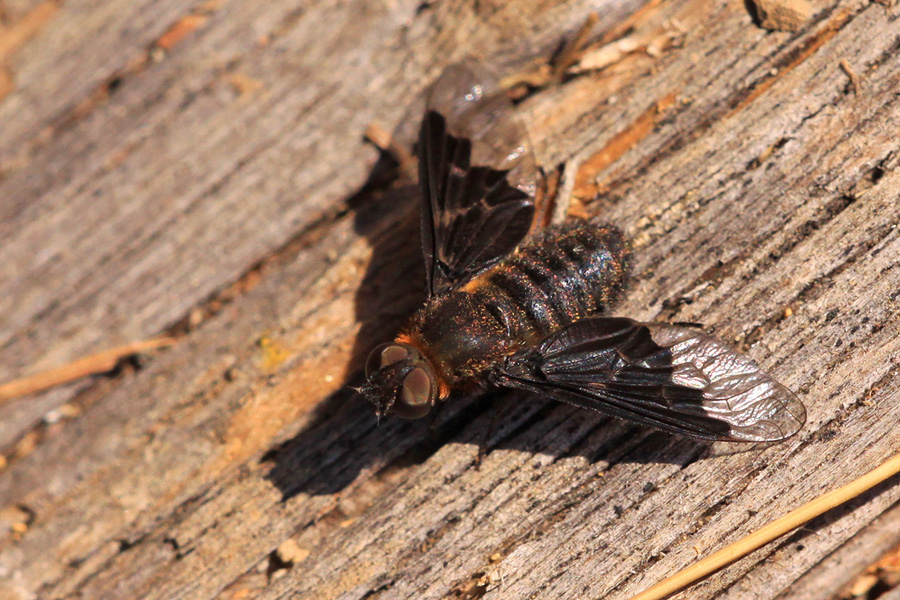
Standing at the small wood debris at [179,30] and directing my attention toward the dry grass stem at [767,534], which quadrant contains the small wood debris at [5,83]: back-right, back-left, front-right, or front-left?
back-right

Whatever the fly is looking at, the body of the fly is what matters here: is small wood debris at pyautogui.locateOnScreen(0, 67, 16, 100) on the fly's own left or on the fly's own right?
on the fly's own right

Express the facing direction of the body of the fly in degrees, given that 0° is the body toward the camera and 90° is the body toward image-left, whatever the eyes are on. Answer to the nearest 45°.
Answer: approximately 45°

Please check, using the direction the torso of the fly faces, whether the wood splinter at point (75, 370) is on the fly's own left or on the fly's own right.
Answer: on the fly's own right

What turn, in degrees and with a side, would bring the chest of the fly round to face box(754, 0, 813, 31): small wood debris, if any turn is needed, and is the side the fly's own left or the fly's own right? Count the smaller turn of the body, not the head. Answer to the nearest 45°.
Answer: approximately 135° to the fly's own left

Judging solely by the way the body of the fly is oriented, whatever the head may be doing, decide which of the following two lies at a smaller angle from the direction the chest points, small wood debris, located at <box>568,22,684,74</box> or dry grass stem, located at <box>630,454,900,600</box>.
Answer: the dry grass stem

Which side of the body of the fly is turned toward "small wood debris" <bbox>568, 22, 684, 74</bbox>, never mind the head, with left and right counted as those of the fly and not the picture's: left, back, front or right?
back

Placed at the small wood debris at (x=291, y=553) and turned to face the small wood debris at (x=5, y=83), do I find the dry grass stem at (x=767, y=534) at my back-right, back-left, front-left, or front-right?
back-right

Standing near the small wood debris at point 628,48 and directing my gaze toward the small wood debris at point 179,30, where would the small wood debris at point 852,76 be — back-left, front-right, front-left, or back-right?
back-left

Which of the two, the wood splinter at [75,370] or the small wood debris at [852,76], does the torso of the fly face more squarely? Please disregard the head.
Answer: the wood splinter
